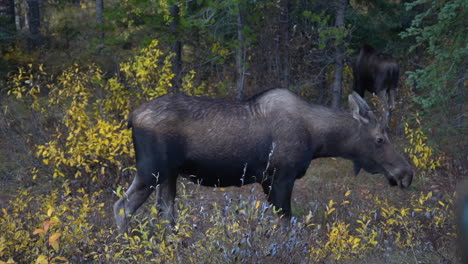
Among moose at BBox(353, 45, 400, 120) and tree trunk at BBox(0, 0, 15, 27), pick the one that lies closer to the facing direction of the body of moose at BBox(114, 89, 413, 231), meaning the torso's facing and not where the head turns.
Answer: the moose

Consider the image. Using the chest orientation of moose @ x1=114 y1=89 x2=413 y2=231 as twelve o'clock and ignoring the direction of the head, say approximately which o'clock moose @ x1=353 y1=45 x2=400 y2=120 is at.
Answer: moose @ x1=353 y1=45 x2=400 y2=120 is roughly at 10 o'clock from moose @ x1=114 y1=89 x2=413 y2=231.

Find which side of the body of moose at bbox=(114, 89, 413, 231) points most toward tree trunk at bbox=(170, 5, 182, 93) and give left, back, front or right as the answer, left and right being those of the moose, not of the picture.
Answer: left

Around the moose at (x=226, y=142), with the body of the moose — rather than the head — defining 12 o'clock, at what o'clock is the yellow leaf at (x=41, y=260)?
The yellow leaf is roughly at 4 o'clock from the moose.

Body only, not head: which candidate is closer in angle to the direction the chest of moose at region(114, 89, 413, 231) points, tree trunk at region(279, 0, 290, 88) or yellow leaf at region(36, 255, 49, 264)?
the tree trunk

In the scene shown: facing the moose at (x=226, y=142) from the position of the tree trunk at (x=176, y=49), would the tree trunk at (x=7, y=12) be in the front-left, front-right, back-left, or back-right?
back-right

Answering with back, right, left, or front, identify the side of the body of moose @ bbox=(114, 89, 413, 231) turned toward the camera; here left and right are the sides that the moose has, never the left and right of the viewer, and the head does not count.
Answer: right
